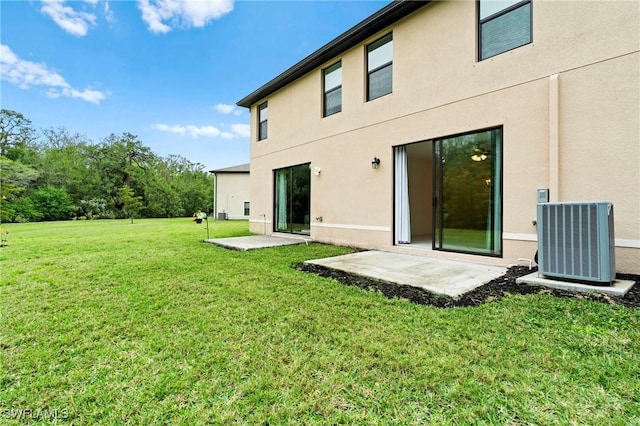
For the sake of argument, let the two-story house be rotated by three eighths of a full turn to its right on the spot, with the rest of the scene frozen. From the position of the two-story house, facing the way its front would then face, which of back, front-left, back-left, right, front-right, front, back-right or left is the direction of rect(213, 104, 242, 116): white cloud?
back-right

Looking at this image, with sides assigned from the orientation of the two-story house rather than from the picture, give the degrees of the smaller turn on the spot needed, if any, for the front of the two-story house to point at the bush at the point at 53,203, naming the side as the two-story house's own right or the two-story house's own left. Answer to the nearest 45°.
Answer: approximately 135° to the two-story house's own left

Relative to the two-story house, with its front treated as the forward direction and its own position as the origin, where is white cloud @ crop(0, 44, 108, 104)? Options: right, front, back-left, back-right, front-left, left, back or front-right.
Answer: back-left

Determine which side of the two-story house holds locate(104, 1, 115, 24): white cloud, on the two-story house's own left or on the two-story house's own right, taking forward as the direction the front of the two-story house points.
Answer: on the two-story house's own left

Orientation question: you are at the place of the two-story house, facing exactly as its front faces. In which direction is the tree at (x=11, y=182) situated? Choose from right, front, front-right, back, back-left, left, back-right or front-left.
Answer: back-left

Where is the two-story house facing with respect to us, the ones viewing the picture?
facing away from the viewer and to the right of the viewer

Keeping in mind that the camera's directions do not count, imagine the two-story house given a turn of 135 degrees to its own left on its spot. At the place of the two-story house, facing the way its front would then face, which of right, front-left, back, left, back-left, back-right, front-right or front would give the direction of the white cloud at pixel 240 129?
front-right

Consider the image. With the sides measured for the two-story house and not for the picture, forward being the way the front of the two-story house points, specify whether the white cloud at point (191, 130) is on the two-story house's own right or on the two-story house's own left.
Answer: on the two-story house's own left

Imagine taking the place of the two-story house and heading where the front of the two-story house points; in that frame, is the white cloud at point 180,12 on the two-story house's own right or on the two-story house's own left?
on the two-story house's own left
